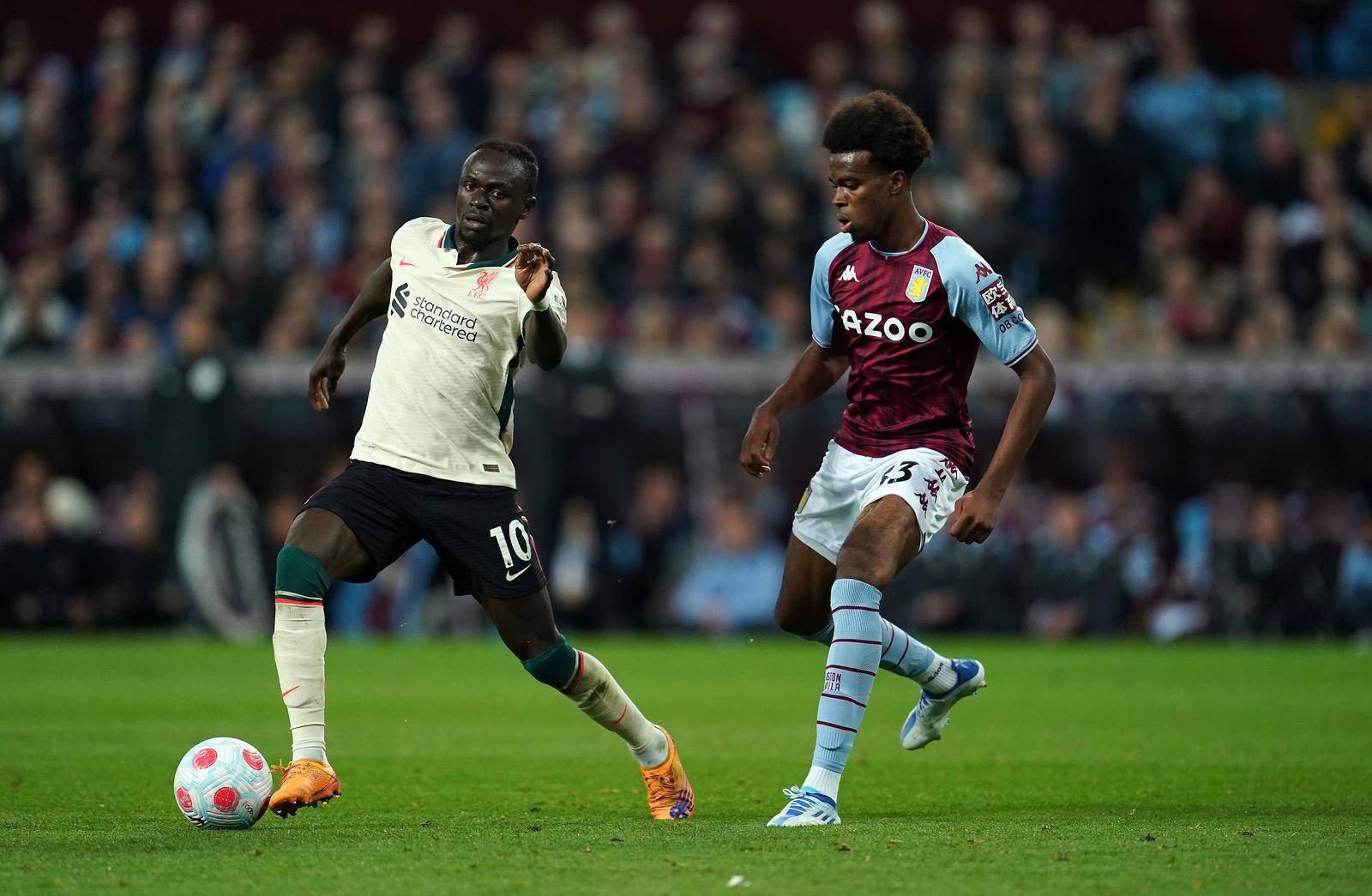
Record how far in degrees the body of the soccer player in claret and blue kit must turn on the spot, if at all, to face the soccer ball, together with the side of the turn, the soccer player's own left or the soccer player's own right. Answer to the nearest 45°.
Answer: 0° — they already face it

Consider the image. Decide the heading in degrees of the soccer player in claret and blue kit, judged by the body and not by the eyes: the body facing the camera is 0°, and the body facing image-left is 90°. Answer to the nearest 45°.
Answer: approximately 45°

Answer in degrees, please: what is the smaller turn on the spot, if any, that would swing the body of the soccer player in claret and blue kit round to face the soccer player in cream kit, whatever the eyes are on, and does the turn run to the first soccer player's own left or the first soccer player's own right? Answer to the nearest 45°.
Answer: approximately 45° to the first soccer player's own right
